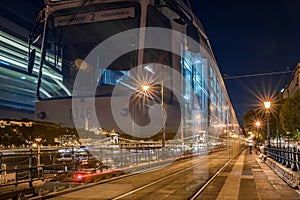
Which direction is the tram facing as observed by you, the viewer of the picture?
facing the viewer and to the left of the viewer

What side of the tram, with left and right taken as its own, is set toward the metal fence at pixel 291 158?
left
